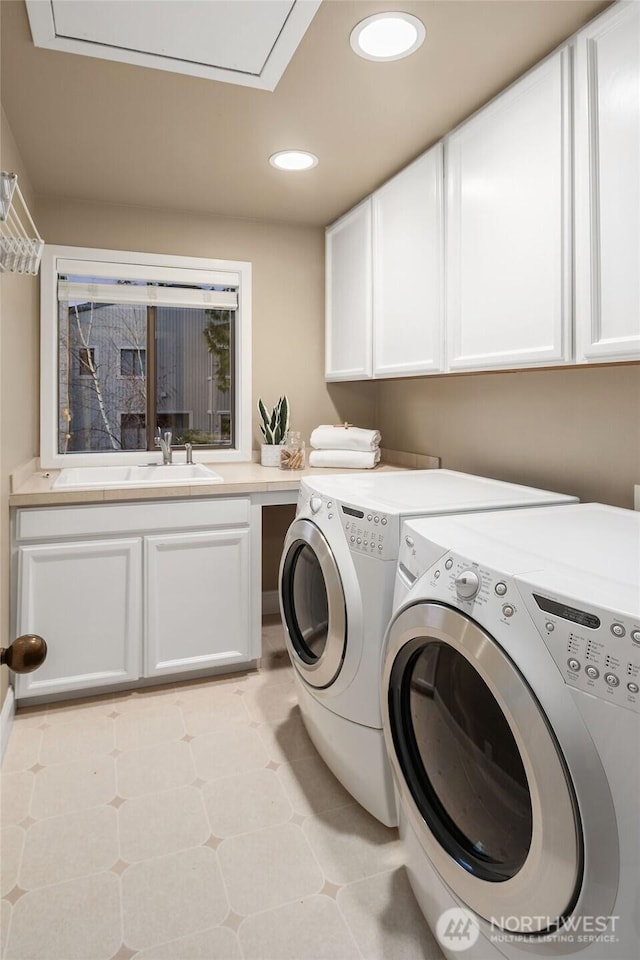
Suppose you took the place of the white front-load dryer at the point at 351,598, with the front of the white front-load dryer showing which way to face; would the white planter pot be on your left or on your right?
on your right

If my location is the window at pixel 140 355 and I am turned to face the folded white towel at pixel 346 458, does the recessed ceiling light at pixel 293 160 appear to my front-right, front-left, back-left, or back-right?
front-right

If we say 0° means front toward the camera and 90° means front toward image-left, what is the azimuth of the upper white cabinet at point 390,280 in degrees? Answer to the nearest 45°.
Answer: approximately 45°

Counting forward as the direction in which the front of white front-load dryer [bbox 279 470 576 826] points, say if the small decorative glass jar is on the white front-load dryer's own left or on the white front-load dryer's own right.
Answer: on the white front-load dryer's own right

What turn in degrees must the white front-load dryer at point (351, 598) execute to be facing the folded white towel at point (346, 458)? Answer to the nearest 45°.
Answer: approximately 135° to its right

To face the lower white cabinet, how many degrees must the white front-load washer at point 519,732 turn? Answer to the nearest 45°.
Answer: approximately 90° to its right

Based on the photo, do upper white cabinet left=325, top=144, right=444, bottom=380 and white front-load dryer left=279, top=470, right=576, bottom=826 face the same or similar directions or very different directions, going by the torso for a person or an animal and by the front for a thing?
same or similar directions

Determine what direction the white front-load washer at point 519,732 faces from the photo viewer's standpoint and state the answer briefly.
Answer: facing the viewer and to the left of the viewer

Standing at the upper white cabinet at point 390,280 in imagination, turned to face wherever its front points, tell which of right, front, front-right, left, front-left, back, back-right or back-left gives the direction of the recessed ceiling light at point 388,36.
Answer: front-left

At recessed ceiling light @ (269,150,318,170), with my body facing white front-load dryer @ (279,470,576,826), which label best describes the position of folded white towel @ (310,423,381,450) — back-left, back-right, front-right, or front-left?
back-left

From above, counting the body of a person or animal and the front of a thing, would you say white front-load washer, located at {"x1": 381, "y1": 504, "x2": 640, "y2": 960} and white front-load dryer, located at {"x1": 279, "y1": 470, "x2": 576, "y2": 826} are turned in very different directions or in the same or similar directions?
same or similar directions
